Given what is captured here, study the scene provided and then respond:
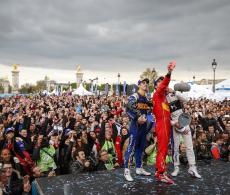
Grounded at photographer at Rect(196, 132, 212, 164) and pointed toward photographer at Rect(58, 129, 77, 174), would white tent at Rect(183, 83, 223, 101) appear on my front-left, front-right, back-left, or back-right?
back-right

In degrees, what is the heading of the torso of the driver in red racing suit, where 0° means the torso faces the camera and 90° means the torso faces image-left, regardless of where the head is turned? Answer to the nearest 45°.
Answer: approximately 315°

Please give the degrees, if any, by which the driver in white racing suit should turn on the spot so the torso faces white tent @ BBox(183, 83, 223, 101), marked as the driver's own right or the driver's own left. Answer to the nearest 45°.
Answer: approximately 135° to the driver's own left

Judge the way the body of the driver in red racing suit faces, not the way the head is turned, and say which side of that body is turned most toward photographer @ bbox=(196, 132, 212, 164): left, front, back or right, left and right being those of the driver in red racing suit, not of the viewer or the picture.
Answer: left

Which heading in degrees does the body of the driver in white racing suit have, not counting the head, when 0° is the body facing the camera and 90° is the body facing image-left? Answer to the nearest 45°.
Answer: approximately 315°

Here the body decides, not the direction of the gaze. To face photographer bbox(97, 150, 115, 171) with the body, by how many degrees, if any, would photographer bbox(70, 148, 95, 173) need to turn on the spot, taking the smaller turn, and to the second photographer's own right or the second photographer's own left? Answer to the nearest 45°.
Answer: approximately 90° to the second photographer's own left
